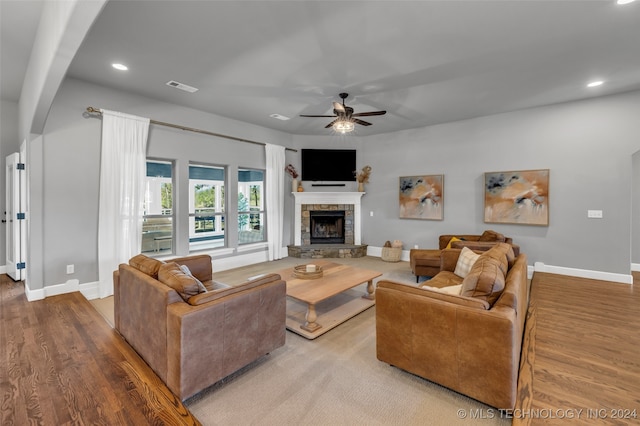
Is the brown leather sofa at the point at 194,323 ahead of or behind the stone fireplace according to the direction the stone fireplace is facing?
ahead

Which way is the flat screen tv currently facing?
toward the camera

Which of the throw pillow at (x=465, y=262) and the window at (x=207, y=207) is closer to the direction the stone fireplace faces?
the throw pillow

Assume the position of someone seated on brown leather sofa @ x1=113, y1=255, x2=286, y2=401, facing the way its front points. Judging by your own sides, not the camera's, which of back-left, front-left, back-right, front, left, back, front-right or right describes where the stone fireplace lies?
front

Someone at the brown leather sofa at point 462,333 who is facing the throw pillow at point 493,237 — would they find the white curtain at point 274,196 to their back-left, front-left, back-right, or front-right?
front-left

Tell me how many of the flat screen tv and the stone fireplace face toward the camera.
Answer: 2

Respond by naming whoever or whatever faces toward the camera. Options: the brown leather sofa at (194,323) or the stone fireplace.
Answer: the stone fireplace

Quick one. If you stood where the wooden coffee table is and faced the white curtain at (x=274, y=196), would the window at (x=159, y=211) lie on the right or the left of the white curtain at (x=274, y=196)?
left

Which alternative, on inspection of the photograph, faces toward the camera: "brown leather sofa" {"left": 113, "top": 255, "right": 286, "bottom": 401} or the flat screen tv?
the flat screen tv

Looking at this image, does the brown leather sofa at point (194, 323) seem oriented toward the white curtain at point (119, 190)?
no

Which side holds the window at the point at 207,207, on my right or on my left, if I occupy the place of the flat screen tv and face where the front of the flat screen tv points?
on my right

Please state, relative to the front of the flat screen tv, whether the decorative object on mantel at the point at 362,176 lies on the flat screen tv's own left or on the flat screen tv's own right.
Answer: on the flat screen tv's own left

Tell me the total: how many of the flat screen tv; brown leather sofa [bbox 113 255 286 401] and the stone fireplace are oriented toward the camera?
2

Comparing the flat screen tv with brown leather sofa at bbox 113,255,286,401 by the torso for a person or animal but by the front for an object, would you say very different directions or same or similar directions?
very different directions

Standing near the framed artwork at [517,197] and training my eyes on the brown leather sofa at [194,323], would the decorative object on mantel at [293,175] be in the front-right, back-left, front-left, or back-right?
front-right

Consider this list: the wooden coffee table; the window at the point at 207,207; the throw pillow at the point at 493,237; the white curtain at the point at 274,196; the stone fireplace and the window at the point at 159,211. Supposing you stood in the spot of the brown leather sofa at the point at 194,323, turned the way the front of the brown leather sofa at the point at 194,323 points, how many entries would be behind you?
0

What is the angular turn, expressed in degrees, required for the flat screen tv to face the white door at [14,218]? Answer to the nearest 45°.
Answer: approximately 45° to its right

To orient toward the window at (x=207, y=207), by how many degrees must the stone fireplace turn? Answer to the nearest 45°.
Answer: approximately 90° to its right

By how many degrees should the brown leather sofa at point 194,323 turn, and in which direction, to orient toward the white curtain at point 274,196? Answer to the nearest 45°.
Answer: approximately 45° to its left

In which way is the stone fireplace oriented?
toward the camera

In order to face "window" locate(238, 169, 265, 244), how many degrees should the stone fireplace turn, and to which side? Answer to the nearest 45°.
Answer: approximately 90° to its right
